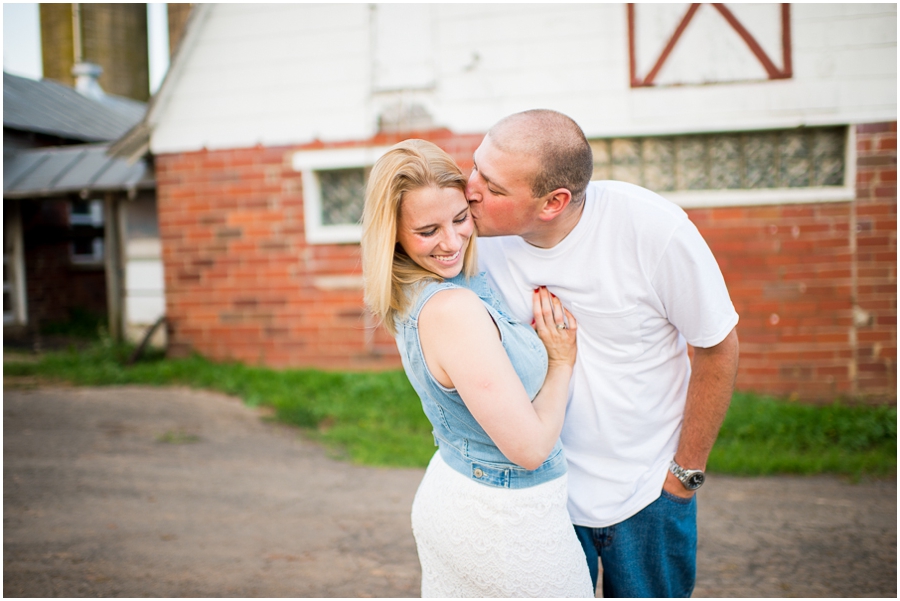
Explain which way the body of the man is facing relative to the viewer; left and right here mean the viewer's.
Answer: facing the viewer and to the left of the viewer

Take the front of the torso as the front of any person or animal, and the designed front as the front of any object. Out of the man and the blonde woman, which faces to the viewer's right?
the blonde woman

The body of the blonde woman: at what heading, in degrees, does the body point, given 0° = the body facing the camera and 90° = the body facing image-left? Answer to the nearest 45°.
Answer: approximately 270°

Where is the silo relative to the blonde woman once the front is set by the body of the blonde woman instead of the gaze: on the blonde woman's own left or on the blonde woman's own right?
on the blonde woman's own left

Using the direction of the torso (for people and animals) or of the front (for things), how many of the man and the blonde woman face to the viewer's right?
1
